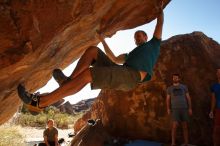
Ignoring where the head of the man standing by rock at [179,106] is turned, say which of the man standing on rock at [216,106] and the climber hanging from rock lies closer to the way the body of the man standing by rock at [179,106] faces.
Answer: the climber hanging from rock

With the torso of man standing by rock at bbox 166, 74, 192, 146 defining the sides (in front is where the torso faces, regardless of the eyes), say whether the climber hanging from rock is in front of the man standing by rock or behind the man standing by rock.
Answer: in front

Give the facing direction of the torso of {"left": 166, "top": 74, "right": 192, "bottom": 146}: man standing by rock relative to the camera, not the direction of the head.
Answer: toward the camera

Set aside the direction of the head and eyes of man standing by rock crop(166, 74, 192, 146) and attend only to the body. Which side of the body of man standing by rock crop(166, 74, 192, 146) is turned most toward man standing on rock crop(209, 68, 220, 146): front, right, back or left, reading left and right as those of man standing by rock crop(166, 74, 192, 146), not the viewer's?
left

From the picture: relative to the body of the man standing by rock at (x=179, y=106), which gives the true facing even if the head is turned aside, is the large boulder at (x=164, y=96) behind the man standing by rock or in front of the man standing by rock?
behind
